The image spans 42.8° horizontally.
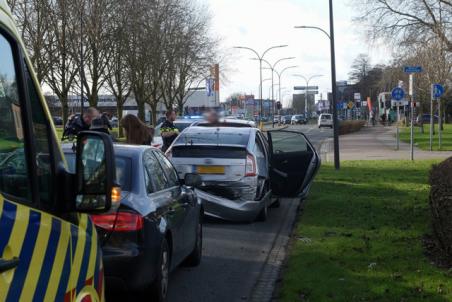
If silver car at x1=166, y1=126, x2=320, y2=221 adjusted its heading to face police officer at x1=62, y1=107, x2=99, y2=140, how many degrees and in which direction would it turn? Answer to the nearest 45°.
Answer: approximately 90° to its left

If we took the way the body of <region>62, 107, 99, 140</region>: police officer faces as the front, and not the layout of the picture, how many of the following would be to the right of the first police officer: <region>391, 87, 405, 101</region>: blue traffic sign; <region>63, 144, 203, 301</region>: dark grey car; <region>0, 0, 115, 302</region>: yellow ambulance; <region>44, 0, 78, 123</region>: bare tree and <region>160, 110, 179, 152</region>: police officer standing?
2

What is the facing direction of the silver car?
away from the camera

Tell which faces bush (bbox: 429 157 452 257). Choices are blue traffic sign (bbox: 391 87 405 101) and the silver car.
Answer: the blue traffic sign

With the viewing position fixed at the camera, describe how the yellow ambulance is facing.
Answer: facing away from the viewer and to the right of the viewer

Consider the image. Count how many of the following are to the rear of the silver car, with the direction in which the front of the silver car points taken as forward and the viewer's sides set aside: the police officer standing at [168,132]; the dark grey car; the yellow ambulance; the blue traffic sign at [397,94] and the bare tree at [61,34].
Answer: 2

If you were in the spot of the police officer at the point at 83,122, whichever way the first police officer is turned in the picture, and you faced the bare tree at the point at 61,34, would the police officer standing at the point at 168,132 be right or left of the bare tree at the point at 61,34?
right

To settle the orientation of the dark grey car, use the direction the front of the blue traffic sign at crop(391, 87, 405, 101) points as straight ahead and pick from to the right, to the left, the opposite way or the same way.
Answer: the opposite way

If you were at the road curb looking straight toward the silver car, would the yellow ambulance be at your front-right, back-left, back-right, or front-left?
back-left

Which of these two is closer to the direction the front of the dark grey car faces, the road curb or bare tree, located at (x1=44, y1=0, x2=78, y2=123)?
the bare tree
